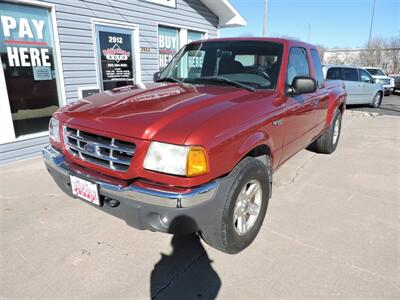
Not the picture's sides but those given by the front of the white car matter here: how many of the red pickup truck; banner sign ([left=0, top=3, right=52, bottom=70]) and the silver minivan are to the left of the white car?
0

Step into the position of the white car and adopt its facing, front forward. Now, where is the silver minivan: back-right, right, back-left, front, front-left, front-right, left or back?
front-right

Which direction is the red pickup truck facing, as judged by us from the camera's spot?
facing the viewer and to the left of the viewer

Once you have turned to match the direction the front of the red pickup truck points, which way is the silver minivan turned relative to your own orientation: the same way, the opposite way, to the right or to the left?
to the left

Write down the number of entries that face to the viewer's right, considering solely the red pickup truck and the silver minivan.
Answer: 1

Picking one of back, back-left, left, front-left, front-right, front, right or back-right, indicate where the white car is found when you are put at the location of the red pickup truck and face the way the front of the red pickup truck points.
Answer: back

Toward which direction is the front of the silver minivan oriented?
to the viewer's right

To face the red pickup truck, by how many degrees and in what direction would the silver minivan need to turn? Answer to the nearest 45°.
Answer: approximately 90° to its right

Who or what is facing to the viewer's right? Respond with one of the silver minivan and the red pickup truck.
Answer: the silver minivan

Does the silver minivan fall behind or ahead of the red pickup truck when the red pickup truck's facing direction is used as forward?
behind

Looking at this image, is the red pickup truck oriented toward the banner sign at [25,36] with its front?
no
